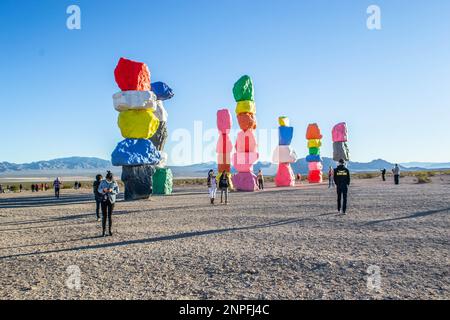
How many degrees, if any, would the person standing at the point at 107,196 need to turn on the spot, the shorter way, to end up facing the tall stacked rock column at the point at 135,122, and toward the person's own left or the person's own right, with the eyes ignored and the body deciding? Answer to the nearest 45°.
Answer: approximately 180°

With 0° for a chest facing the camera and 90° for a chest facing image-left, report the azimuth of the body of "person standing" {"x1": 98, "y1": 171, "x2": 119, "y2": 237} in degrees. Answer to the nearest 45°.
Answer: approximately 0°

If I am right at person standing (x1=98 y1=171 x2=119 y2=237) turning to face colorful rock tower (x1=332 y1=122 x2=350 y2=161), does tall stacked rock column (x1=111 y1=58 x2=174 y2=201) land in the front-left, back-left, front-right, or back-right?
front-left

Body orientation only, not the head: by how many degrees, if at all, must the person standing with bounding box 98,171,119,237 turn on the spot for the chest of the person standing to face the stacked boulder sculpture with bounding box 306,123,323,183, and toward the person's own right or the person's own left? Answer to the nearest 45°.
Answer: approximately 135° to the person's own left

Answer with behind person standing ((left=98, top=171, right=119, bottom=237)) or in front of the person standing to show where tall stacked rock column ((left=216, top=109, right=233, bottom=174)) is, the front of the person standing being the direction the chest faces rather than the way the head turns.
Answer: behind

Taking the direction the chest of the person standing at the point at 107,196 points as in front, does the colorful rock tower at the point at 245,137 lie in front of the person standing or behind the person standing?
behind

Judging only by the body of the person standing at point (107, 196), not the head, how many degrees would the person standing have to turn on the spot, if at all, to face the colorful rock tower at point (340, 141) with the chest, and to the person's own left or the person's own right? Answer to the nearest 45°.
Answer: approximately 135° to the person's own left

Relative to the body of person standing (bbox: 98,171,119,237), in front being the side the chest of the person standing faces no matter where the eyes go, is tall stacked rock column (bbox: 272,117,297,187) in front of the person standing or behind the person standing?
behind
